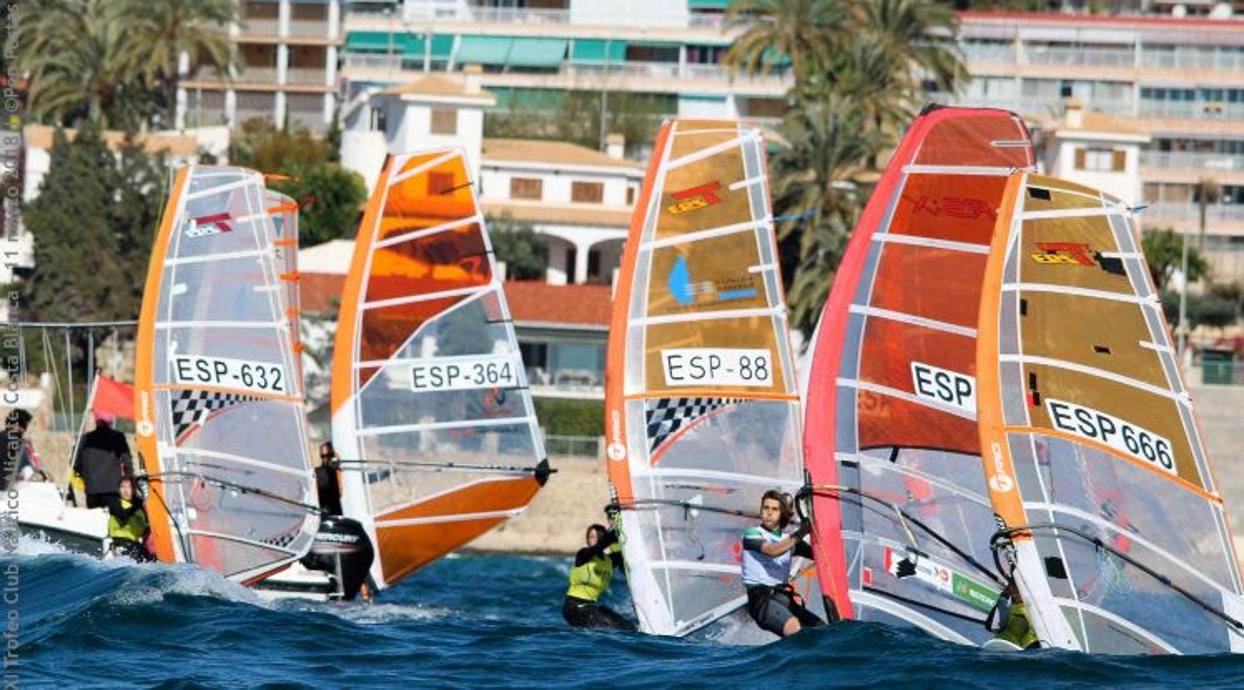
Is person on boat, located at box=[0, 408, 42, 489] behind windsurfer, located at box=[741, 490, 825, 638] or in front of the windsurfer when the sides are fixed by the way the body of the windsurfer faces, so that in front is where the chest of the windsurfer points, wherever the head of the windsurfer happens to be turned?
behind

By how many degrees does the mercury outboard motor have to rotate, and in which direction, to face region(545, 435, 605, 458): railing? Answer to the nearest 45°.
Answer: approximately 90° to its right

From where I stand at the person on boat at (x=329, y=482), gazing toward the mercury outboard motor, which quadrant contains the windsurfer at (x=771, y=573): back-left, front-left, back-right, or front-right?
front-left

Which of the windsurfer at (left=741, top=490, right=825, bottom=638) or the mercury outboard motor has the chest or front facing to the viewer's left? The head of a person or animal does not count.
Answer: the mercury outboard motor

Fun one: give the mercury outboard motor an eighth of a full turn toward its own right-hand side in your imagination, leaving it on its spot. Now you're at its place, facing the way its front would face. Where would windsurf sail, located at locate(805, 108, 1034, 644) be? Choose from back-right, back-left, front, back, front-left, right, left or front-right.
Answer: back

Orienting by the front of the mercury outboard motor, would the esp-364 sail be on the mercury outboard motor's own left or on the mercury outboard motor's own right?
on the mercury outboard motor's own right

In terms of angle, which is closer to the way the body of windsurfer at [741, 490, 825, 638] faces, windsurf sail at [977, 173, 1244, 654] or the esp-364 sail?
the windsurf sail

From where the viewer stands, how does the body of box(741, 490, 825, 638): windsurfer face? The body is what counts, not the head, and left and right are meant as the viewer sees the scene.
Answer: facing the viewer and to the right of the viewer

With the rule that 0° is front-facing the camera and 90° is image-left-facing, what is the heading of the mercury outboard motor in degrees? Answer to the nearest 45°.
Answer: approximately 90°

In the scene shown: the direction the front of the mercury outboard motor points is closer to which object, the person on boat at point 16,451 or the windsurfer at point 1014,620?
the person on boat

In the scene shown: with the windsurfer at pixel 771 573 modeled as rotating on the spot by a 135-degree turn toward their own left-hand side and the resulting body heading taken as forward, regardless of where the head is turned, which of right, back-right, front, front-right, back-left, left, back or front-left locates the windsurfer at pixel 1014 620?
right

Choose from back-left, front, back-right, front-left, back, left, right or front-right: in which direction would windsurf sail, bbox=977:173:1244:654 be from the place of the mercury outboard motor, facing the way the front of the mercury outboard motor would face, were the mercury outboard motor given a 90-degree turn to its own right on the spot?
back-right

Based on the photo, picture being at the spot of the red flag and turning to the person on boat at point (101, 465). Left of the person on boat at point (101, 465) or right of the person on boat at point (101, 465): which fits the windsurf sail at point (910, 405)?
left

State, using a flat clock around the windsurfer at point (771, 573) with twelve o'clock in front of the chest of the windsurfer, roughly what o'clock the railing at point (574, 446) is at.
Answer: The railing is roughly at 7 o'clock from the windsurfer.
